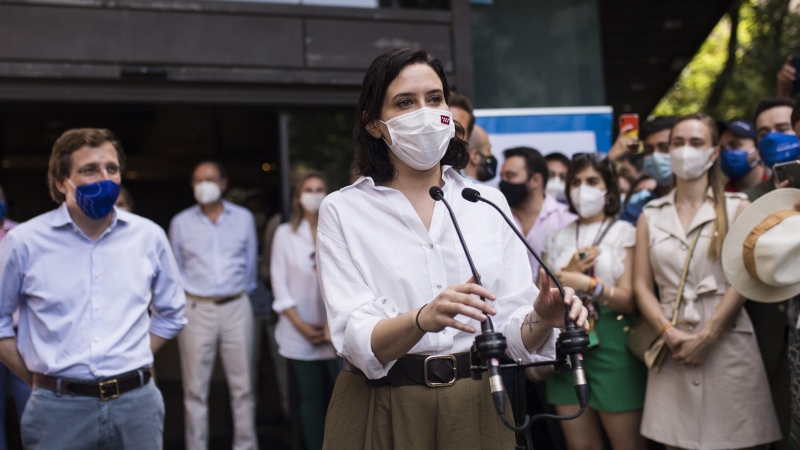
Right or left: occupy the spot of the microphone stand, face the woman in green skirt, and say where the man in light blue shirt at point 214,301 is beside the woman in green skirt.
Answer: left

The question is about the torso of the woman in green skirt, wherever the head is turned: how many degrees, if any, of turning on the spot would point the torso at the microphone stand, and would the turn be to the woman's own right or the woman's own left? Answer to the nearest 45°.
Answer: approximately 45° to the woman's own left

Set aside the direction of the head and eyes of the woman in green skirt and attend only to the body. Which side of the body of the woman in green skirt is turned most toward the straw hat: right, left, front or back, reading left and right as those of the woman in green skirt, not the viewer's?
left

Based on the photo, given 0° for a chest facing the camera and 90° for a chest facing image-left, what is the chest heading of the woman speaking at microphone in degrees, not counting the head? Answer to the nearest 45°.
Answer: approximately 315°

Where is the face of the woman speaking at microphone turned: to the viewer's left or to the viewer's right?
to the viewer's right

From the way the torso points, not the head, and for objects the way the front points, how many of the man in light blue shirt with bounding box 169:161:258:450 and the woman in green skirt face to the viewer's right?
0

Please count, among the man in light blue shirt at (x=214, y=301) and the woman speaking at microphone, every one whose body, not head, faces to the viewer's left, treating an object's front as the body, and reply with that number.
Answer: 0
